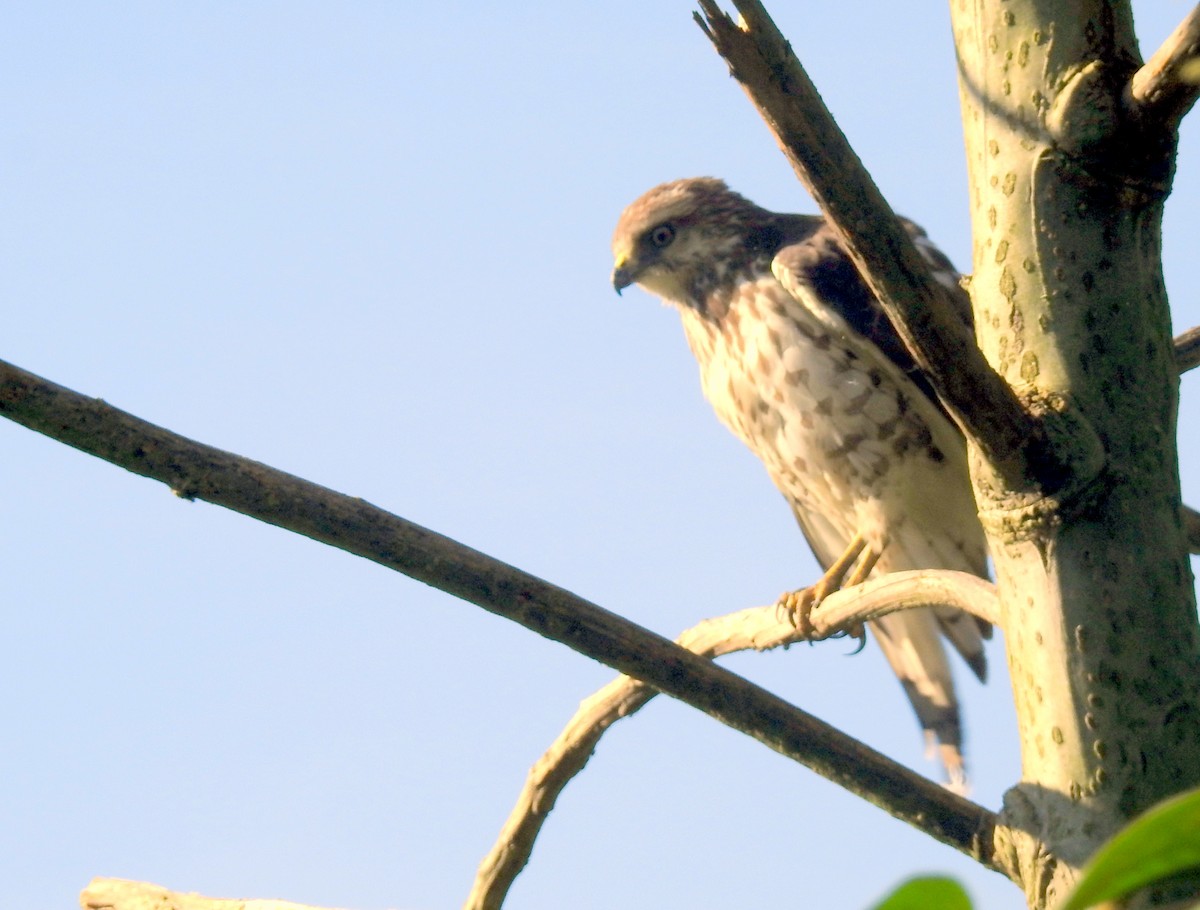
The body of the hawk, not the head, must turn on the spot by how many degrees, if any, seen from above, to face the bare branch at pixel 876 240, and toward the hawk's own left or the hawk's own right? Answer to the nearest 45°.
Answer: approximately 45° to the hawk's own left

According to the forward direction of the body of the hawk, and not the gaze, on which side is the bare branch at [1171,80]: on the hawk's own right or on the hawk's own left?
on the hawk's own left

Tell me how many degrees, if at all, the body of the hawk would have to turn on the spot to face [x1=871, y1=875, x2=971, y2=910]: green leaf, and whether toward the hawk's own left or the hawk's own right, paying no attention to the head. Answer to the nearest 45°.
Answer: approximately 45° to the hawk's own left

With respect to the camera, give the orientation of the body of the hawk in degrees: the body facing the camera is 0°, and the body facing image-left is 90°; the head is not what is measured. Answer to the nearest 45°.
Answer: approximately 45°
